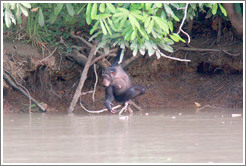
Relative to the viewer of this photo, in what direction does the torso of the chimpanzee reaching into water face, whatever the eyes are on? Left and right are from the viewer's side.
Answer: facing the viewer and to the left of the viewer
